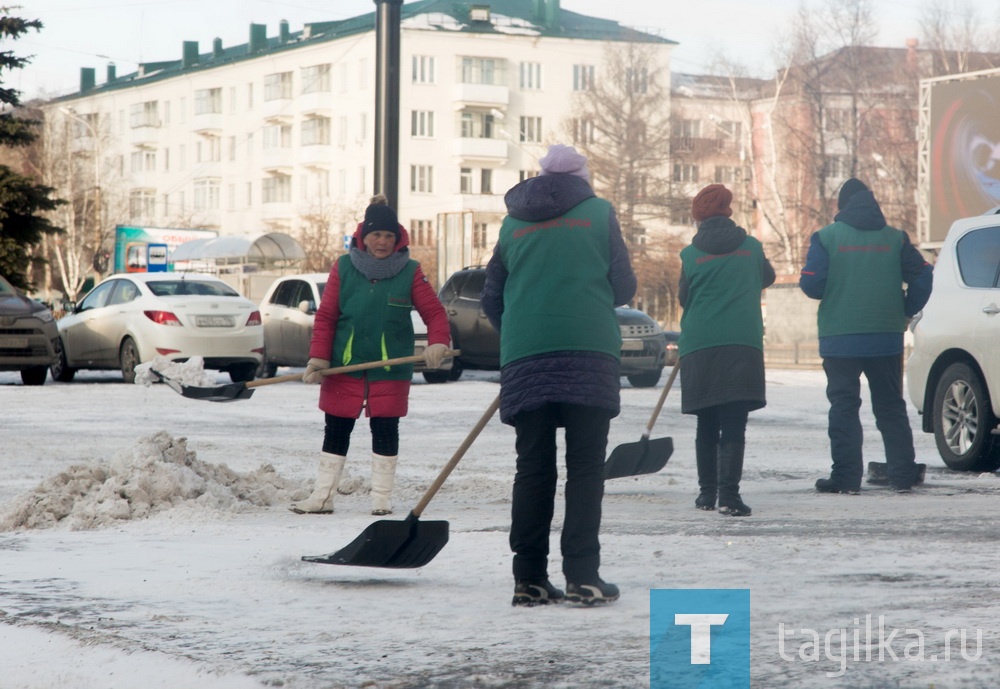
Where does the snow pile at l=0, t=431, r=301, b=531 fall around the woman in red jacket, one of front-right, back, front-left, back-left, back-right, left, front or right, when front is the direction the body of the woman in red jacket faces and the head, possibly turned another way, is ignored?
right

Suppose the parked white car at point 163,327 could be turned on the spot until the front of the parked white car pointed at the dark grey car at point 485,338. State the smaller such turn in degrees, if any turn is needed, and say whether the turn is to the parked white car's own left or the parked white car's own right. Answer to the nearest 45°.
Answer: approximately 135° to the parked white car's own right

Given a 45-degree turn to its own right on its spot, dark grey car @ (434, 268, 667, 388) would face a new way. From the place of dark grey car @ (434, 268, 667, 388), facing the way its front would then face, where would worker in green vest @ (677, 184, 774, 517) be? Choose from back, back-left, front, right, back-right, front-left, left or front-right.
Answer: front

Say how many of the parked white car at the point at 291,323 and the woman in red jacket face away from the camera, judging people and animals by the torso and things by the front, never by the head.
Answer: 0

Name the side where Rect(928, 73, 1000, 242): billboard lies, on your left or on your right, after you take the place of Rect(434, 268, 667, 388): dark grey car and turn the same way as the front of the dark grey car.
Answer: on your left

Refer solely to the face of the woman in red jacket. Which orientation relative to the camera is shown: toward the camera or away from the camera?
toward the camera

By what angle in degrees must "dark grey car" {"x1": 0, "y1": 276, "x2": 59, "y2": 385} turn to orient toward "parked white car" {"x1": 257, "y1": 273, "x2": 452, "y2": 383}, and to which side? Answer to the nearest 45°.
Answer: approximately 45° to its left

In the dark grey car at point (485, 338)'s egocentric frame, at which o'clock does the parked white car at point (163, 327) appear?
The parked white car is roughly at 4 o'clock from the dark grey car.

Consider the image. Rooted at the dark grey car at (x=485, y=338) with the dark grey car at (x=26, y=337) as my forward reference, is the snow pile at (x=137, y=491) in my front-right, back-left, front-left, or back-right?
front-left

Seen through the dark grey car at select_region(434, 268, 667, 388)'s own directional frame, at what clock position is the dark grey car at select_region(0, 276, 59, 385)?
the dark grey car at select_region(0, 276, 59, 385) is roughly at 4 o'clock from the dark grey car at select_region(434, 268, 667, 388).

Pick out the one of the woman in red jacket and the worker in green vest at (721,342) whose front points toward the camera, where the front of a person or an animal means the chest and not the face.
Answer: the woman in red jacket

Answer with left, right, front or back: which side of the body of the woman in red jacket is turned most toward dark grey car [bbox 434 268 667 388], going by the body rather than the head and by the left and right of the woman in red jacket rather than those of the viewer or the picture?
back

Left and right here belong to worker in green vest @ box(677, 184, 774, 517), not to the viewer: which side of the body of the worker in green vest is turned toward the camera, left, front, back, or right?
back

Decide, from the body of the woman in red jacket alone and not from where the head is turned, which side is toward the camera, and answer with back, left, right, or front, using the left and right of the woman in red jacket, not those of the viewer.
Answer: front

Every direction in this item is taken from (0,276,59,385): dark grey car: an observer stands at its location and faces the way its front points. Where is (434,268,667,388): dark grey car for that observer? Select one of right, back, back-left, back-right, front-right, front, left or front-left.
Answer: front-left
